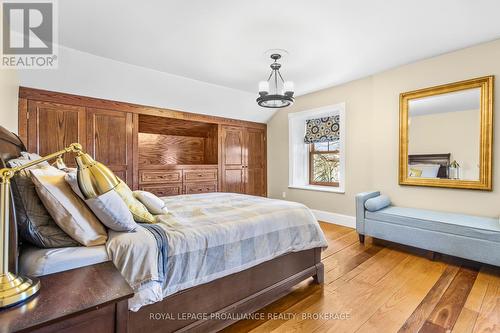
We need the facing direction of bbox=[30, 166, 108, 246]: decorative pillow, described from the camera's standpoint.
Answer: facing to the right of the viewer

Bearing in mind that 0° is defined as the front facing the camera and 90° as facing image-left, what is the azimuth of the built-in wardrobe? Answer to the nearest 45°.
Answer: approximately 315°

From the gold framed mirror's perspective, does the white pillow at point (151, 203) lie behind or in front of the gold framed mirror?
in front

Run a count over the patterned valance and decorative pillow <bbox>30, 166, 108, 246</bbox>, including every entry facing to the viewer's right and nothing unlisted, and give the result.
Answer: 1

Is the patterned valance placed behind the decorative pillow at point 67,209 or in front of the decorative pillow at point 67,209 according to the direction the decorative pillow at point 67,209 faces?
in front

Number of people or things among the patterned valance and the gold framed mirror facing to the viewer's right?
0

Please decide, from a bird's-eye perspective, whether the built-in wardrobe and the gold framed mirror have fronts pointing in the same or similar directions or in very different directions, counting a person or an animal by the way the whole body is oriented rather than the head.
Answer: very different directions

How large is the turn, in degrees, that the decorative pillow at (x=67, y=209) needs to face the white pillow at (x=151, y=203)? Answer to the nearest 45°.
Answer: approximately 45° to its left

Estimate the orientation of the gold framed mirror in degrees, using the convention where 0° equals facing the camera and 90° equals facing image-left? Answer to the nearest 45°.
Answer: approximately 45°

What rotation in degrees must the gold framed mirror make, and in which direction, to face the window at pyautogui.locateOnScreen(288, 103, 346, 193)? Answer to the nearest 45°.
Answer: approximately 45° to its right

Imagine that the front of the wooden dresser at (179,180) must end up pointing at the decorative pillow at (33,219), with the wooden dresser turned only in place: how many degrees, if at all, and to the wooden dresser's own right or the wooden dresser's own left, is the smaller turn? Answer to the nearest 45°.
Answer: approximately 45° to the wooden dresser's own right
